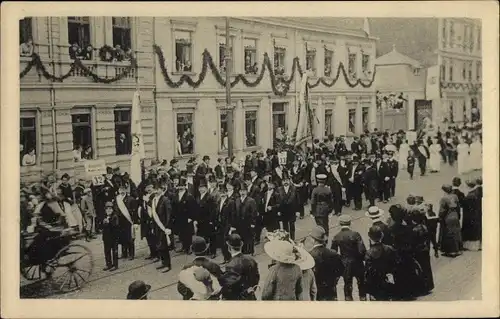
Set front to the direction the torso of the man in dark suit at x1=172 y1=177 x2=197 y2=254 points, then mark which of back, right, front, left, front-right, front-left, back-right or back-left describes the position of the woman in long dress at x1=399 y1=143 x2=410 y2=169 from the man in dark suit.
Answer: back-left

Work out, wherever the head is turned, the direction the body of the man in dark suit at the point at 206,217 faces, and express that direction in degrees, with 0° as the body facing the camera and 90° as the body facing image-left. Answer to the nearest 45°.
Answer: approximately 45°

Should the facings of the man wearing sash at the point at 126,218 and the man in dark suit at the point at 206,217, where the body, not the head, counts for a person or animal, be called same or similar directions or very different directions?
same or similar directions

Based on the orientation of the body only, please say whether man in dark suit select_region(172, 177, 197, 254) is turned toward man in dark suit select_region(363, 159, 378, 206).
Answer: no

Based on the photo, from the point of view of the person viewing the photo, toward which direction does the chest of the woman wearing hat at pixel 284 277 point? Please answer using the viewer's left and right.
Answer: facing away from the viewer

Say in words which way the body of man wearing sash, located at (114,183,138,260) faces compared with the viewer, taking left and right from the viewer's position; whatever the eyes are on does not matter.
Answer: facing the viewer and to the left of the viewer

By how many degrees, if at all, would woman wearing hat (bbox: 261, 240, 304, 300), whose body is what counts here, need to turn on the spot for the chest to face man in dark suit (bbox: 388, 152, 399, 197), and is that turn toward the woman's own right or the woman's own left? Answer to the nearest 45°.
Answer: approximately 45° to the woman's own right
